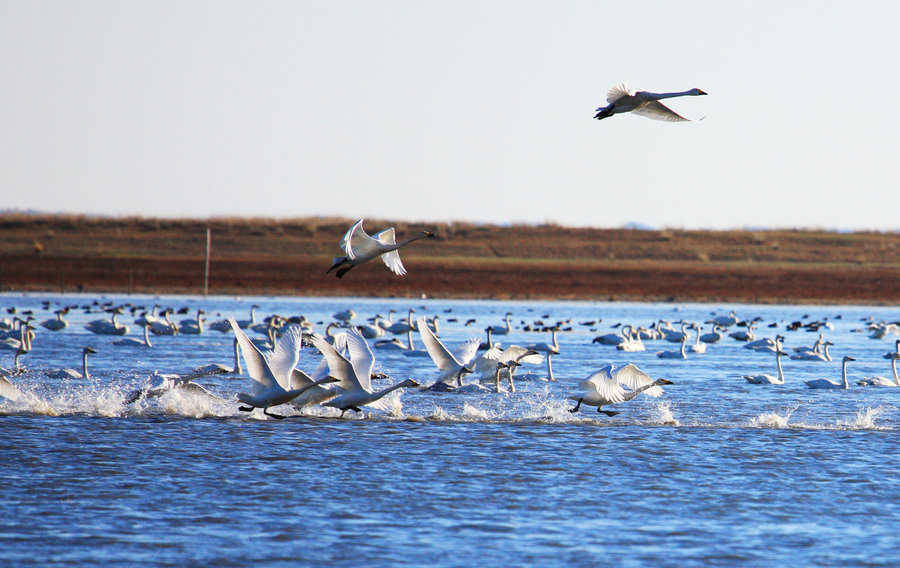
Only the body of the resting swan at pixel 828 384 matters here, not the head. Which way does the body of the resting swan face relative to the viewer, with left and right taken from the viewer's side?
facing to the right of the viewer

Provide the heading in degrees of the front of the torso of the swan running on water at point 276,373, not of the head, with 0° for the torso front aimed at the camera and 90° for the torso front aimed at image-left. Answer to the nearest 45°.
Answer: approximately 270°

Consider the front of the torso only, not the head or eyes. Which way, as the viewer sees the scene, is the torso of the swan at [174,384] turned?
to the viewer's right

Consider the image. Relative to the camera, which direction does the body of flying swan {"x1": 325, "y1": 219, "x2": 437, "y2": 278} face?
to the viewer's right

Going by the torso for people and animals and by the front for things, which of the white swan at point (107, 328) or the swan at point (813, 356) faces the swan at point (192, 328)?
the white swan

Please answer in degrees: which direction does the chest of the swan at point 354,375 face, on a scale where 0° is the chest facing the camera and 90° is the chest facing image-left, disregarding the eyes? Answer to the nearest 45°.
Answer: approximately 270°

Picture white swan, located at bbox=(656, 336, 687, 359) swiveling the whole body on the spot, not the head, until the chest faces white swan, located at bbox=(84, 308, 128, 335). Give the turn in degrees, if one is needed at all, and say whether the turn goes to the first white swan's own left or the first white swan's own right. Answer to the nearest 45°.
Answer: approximately 180°

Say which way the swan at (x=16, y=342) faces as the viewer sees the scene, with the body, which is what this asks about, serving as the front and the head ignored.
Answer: to the viewer's right
